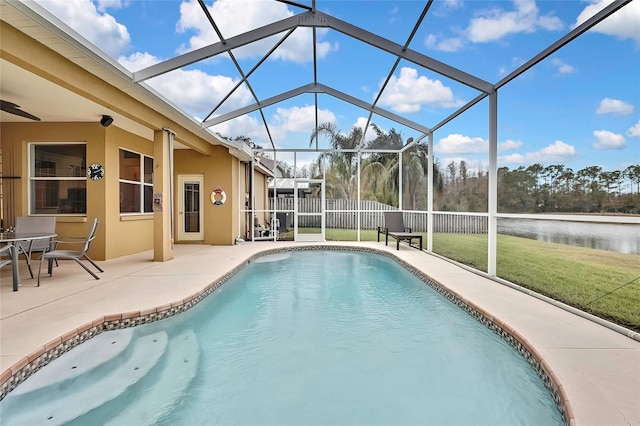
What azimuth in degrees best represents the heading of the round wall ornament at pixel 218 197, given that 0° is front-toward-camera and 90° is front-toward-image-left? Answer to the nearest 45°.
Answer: approximately 0°

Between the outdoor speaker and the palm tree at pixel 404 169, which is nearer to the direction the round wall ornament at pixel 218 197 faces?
the outdoor speaker

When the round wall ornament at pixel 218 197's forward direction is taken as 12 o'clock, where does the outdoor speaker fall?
The outdoor speaker is roughly at 1 o'clock from the round wall ornament.

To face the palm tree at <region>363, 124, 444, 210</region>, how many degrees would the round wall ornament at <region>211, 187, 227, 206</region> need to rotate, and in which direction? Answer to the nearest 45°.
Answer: approximately 90° to its left

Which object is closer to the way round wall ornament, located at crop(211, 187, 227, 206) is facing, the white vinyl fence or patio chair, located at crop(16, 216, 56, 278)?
the patio chair

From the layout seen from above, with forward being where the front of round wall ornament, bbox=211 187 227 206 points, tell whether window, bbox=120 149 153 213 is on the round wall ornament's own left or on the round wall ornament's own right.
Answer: on the round wall ornament's own right

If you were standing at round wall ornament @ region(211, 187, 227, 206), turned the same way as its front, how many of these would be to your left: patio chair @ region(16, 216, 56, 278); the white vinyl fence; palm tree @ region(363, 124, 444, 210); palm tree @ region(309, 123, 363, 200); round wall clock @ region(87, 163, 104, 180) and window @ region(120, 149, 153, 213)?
3

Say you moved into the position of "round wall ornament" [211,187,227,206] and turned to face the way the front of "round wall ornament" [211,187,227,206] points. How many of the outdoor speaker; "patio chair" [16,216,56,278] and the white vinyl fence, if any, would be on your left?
1

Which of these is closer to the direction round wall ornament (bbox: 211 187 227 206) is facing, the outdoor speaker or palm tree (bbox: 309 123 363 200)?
the outdoor speaker

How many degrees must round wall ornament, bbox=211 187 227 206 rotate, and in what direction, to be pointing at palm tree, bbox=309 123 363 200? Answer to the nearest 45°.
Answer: approximately 90° to its left
